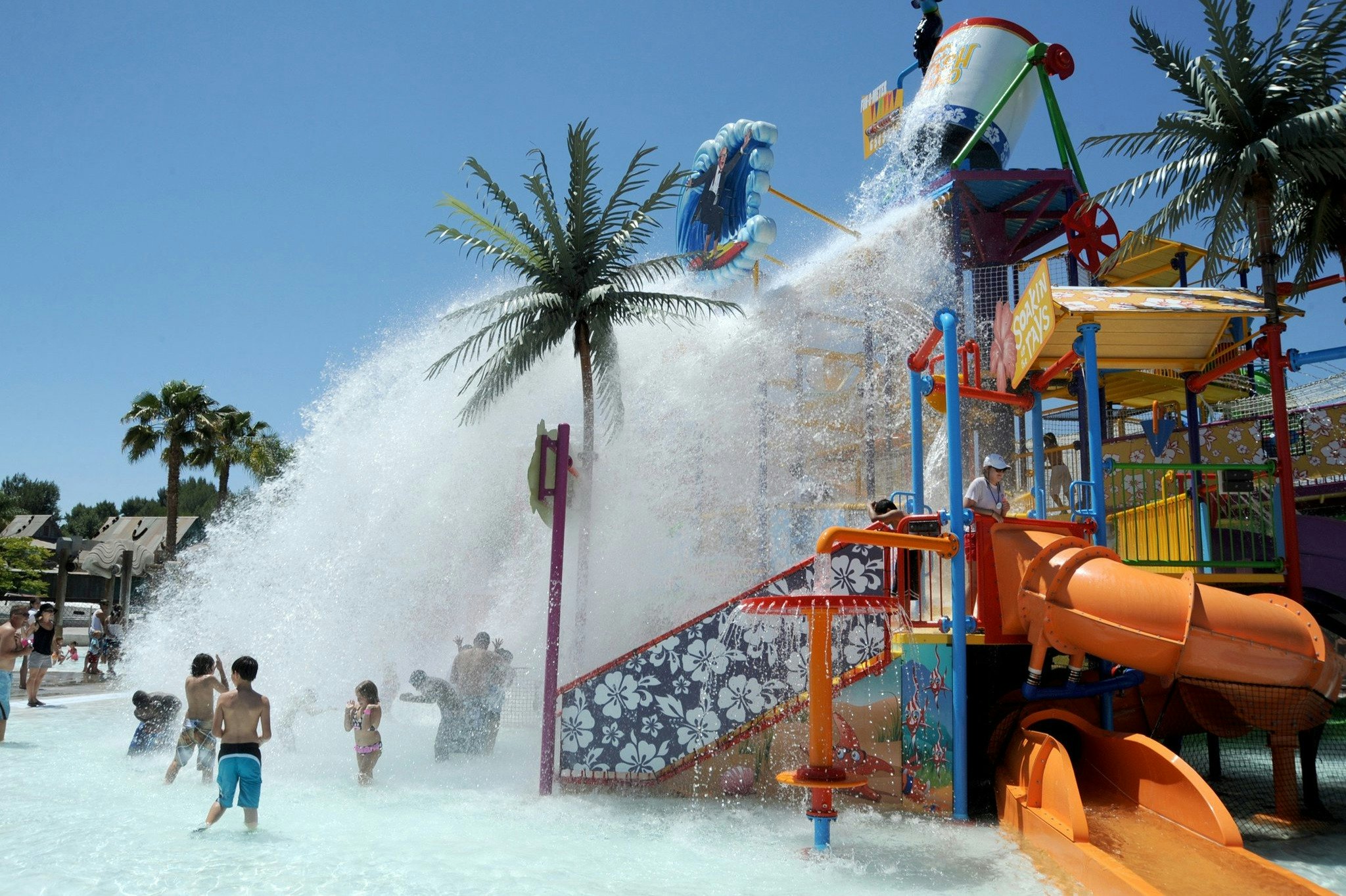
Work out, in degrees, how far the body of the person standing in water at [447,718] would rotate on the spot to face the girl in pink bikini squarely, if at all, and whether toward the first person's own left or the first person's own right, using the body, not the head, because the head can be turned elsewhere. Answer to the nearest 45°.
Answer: approximately 45° to the first person's own left

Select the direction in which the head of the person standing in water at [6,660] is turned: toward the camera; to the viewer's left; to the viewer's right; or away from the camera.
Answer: to the viewer's right

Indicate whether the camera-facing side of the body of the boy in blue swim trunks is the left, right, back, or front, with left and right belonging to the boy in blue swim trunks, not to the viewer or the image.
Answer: back

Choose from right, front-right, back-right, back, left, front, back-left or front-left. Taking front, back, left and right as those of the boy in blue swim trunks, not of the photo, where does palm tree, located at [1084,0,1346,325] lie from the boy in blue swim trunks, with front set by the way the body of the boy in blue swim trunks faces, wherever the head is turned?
right

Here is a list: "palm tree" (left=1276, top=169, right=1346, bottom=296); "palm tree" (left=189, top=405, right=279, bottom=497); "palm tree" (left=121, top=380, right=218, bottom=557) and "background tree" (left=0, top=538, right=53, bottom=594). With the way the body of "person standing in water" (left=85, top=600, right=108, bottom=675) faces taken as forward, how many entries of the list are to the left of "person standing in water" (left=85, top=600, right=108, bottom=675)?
3

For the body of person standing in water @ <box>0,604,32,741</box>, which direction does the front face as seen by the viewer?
to the viewer's right

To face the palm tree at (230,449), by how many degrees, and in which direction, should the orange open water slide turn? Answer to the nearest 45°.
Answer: approximately 180°

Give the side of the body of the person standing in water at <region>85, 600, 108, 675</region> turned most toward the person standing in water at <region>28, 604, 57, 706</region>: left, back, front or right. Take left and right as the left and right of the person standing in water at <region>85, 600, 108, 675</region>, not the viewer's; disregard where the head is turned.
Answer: right
